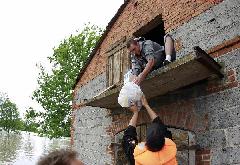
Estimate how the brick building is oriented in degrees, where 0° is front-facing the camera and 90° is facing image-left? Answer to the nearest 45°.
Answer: approximately 45°

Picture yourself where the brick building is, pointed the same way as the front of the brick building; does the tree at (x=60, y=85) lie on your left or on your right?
on your right
